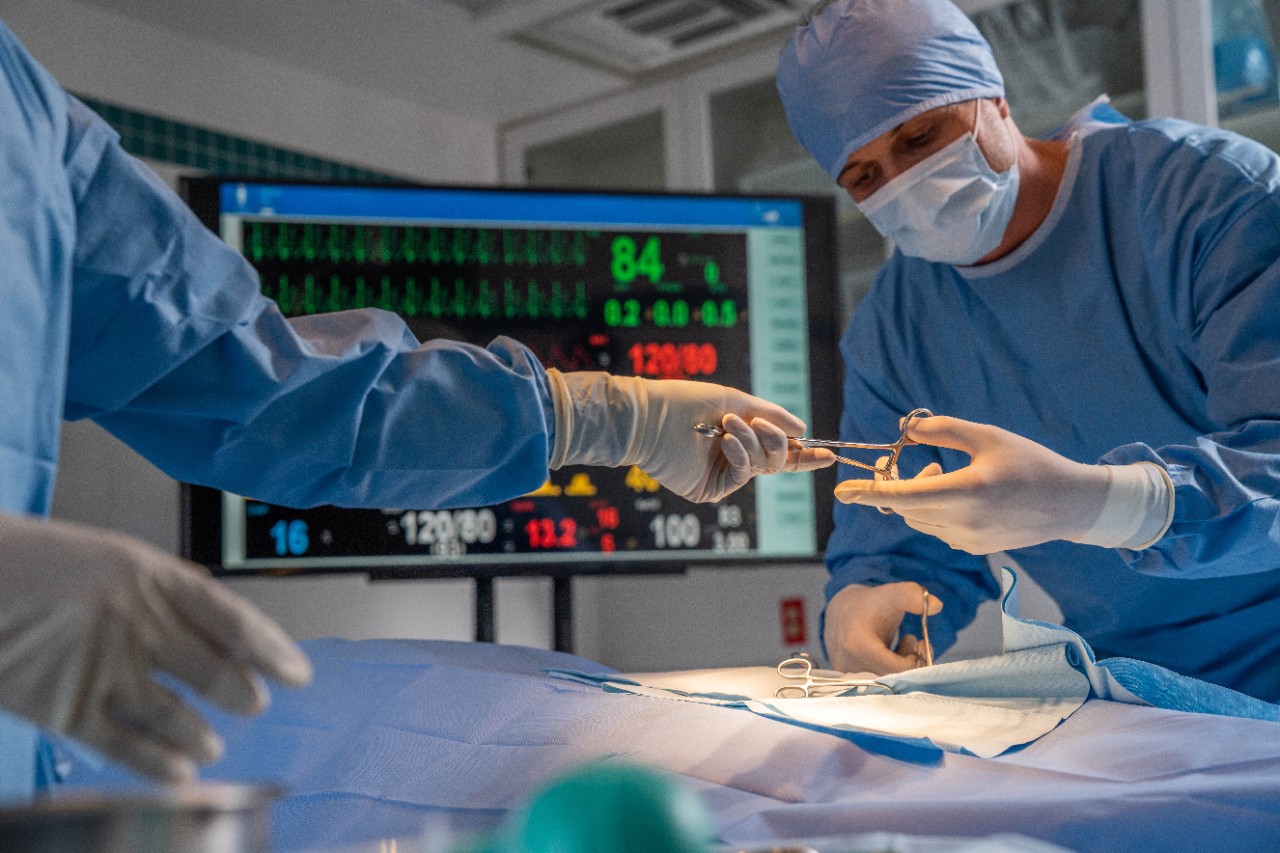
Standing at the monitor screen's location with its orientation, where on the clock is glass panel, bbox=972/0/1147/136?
The glass panel is roughly at 9 o'clock from the monitor screen.

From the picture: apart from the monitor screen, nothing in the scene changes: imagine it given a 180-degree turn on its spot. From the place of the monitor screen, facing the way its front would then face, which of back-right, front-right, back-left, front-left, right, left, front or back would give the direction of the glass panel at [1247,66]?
right

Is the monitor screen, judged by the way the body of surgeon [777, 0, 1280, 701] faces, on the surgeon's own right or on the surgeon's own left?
on the surgeon's own right

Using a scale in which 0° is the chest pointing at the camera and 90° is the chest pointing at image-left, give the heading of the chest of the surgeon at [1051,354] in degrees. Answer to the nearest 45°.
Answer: approximately 45°

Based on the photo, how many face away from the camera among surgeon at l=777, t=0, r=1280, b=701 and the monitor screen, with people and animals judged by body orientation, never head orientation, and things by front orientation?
0

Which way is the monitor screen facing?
toward the camera

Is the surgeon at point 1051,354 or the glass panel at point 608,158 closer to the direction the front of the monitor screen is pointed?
the surgeon

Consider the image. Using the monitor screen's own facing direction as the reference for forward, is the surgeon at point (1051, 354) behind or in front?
in front

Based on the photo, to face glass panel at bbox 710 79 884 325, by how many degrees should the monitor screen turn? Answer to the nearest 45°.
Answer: approximately 135° to its left

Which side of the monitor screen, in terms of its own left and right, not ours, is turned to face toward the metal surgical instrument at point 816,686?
front

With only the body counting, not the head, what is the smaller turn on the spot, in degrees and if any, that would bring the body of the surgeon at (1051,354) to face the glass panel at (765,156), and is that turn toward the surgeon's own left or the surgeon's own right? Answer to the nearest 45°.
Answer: approximately 90° to the surgeon's own right

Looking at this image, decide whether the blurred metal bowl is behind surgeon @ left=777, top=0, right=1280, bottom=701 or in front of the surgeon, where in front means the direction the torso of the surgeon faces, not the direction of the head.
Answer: in front

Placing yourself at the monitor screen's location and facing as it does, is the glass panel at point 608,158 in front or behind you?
behind

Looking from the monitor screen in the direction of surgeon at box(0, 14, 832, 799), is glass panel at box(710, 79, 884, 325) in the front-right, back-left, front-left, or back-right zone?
back-left

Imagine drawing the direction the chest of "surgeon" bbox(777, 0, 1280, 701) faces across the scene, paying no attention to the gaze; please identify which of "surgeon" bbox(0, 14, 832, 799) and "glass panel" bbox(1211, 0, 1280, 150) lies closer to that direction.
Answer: the surgeon
